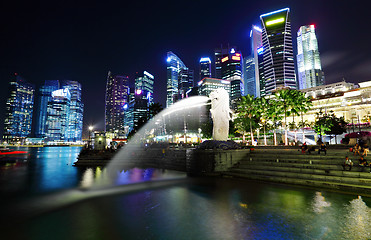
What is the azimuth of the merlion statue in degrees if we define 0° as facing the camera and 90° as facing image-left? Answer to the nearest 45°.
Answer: approximately 90°

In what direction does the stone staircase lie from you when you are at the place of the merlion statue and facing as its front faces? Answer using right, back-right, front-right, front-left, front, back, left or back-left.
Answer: back-left
